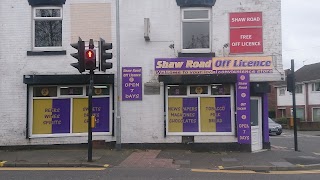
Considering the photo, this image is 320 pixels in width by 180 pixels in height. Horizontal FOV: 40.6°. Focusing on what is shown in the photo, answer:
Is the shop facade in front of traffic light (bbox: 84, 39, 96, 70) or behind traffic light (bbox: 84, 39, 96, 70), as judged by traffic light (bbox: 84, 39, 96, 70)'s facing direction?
behind

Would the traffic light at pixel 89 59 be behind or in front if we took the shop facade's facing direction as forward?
in front

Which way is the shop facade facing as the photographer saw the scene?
facing the viewer

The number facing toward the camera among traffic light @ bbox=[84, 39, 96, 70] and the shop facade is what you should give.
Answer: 2

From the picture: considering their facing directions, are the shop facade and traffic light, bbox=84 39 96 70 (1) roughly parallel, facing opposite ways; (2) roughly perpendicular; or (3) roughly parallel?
roughly parallel
